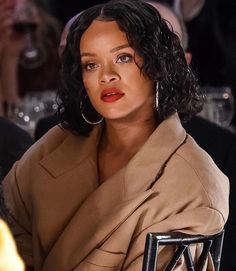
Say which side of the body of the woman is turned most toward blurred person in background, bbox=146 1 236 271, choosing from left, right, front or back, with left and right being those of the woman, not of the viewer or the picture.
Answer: back

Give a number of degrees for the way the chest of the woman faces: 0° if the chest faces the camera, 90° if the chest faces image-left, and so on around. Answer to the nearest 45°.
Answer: approximately 45°

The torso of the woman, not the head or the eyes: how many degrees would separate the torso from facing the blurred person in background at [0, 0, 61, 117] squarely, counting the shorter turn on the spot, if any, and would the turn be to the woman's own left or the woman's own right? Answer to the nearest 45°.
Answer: approximately 135° to the woman's own right

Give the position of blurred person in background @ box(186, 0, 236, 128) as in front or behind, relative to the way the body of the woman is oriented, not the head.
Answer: behind
